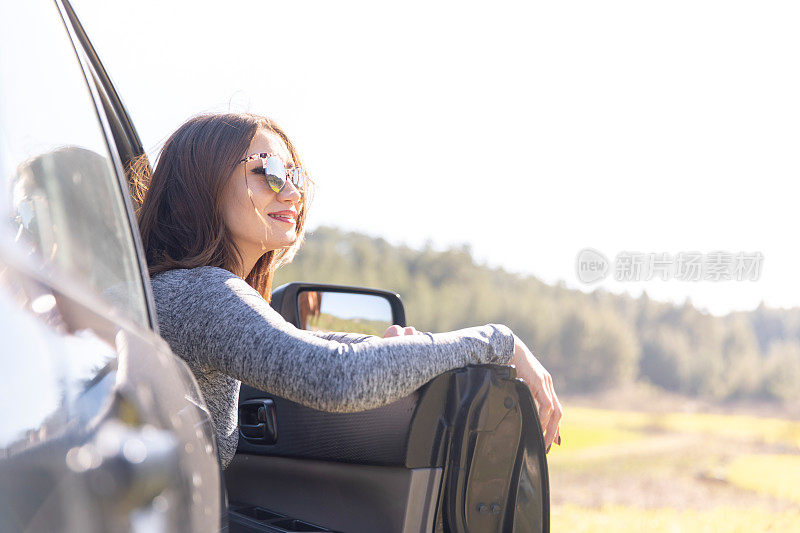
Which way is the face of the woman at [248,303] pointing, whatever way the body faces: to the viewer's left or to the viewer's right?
to the viewer's right

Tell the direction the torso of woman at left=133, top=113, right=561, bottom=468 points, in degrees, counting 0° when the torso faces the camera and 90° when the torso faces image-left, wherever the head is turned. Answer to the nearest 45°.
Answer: approximately 270°
